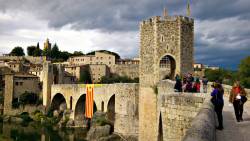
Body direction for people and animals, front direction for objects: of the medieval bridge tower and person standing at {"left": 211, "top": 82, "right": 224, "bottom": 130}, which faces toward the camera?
the medieval bridge tower

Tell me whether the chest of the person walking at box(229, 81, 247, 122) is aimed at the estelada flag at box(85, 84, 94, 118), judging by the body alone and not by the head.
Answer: no

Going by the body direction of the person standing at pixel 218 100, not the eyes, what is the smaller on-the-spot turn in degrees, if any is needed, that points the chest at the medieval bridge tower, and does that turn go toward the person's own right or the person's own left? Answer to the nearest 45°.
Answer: approximately 90° to the person's own right

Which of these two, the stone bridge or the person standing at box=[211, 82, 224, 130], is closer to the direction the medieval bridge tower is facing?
the person standing

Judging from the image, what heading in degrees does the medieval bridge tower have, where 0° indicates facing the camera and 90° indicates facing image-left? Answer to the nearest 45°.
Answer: approximately 0°

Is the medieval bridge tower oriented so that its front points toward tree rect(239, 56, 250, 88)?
no

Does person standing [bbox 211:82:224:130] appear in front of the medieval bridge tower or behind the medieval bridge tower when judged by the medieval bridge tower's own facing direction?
in front

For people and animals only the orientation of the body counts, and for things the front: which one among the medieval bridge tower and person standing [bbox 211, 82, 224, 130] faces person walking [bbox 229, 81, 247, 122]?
the medieval bridge tower

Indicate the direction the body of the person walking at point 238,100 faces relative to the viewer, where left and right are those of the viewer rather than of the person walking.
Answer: facing the viewer

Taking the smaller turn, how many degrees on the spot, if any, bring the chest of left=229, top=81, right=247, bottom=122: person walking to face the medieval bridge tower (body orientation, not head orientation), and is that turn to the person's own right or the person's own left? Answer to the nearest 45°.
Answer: approximately 180°

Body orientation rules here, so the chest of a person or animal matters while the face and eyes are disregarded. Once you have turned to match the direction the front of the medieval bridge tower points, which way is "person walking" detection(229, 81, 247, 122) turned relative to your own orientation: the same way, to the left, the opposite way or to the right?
the same way
